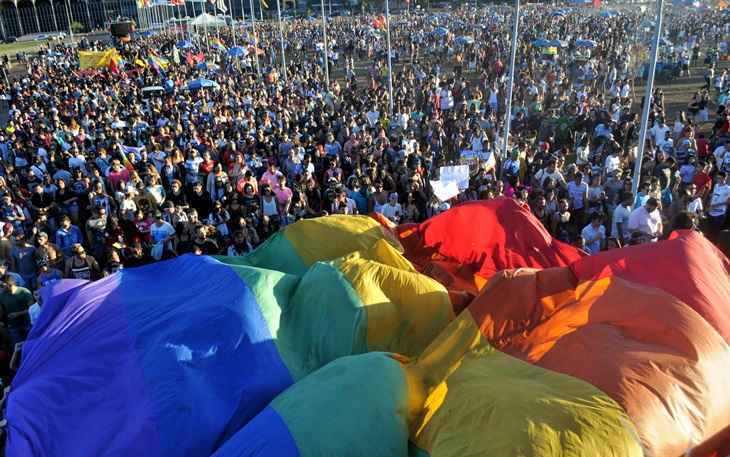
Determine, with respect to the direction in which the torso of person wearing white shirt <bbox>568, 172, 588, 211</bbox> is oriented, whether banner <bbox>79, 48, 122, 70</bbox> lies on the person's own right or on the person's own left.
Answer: on the person's own right

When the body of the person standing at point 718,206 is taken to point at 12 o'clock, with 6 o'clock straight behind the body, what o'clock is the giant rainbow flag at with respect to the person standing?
The giant rainbow flag is roughly at 11 o'clock from the person standing.

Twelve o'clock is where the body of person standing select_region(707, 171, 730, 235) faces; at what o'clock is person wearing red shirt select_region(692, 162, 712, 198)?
The person wearing red shirt is roughly at 4 o'clock from the person standing.

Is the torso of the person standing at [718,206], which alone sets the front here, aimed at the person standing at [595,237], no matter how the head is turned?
yes

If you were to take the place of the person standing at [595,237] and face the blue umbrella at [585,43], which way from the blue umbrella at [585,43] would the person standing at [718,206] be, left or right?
right

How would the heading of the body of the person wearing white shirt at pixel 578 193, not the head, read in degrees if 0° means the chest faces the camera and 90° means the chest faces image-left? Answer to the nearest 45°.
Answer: approximately 0°

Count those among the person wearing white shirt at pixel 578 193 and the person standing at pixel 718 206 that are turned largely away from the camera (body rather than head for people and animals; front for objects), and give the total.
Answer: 0

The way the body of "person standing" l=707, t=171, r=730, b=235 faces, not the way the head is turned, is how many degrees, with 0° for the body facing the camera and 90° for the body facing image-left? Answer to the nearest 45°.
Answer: approximately 45°

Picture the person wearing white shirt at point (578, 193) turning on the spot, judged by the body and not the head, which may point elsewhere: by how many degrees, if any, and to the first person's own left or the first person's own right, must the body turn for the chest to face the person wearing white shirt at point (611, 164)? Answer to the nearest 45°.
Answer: approximately 180°

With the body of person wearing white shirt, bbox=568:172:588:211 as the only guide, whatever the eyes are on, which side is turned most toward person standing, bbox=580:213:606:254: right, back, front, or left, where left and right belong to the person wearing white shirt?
front
